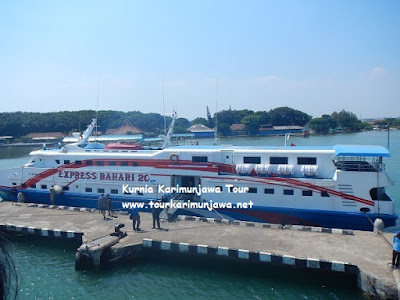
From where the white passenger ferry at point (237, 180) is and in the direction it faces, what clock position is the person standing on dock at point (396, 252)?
The person standing on dock is roughly at 8 o'clock from the white passenger ferry.

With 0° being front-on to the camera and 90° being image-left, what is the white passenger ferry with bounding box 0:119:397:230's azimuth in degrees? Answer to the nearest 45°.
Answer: approximately 90°

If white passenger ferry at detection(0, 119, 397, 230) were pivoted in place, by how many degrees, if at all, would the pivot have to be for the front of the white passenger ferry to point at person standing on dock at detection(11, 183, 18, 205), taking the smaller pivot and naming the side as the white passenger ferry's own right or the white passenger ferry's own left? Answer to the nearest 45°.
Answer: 0° — it already faces them

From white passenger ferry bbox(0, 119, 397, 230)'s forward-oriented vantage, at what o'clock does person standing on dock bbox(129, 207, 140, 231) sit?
The person standing on dock is roughly at 11 o'clock from the white passenger ferry.
